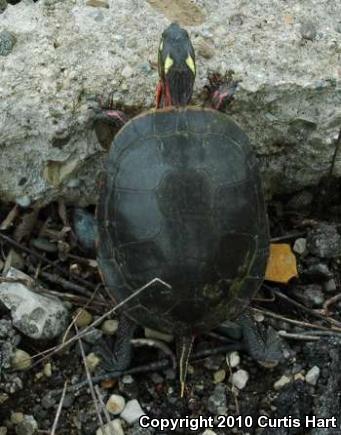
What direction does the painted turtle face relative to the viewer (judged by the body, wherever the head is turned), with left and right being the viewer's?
facing away from the viewer

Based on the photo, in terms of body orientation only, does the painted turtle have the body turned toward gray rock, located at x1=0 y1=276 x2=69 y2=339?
no

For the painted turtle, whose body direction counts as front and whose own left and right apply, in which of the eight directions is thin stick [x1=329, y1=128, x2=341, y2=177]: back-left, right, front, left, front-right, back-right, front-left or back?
front-right

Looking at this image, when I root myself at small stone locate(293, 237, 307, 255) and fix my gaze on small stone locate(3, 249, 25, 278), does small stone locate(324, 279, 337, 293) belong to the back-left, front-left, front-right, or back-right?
back-left

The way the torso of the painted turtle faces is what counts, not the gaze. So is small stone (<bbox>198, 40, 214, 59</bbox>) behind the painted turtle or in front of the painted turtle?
in front

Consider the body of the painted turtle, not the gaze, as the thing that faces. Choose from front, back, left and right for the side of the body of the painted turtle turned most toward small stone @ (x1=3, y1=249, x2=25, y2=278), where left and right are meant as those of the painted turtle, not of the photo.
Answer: left

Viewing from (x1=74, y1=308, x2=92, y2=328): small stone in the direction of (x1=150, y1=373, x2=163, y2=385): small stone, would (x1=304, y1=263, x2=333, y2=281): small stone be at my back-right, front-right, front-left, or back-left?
front-left

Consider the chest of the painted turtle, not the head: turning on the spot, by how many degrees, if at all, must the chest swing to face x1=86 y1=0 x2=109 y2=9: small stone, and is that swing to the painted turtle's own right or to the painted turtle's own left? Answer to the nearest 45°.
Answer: approximately 45° to the painted turtle's own left
